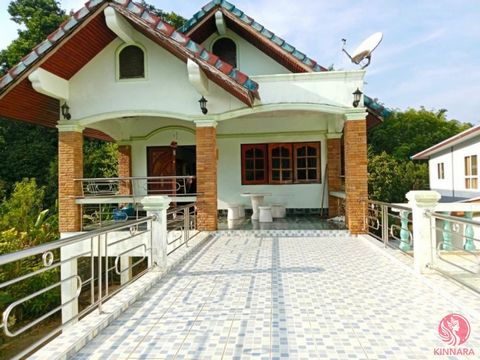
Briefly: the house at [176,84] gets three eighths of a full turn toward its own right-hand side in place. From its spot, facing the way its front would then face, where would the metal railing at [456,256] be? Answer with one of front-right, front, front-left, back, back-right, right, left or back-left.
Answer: back

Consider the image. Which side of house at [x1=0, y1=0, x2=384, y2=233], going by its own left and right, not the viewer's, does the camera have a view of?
front

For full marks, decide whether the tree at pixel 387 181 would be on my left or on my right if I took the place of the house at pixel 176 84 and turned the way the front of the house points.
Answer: on my left
